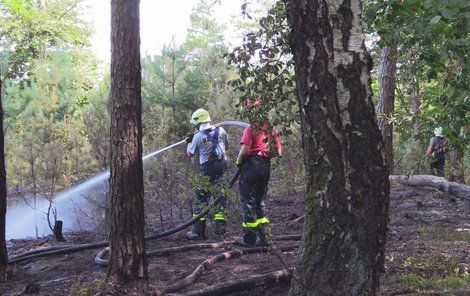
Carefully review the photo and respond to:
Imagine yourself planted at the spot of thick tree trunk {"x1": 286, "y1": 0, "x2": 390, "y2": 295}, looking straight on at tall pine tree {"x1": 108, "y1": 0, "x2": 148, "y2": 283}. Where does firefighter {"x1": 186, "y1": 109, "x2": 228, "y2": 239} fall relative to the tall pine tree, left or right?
right

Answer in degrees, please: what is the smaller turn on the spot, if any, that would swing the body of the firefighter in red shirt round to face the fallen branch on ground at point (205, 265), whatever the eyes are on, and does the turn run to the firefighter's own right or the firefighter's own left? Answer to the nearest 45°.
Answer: approximately 135° to the firefighter's own left

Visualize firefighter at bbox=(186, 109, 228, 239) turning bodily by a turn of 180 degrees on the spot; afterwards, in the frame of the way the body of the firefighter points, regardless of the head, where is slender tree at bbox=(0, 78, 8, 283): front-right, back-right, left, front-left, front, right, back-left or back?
right

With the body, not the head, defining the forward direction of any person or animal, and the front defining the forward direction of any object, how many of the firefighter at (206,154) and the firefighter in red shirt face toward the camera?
0

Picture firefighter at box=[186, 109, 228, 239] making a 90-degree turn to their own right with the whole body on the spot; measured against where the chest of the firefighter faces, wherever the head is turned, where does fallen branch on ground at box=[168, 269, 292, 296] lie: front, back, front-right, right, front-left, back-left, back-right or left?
back-right

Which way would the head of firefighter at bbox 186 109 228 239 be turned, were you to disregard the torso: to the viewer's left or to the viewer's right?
to the viewer's left

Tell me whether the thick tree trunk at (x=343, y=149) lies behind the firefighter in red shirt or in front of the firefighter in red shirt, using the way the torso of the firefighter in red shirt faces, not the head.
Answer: behind

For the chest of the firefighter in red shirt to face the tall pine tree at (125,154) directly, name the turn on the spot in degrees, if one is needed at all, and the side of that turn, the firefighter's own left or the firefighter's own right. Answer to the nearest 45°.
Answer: approximately 90° to the firefighter's own left

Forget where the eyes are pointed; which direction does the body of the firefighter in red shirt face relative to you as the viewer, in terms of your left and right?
facing away from the viewer and to the left of the viewer

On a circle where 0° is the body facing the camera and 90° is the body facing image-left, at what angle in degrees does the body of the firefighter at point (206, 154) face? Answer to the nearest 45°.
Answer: approximately 135°
